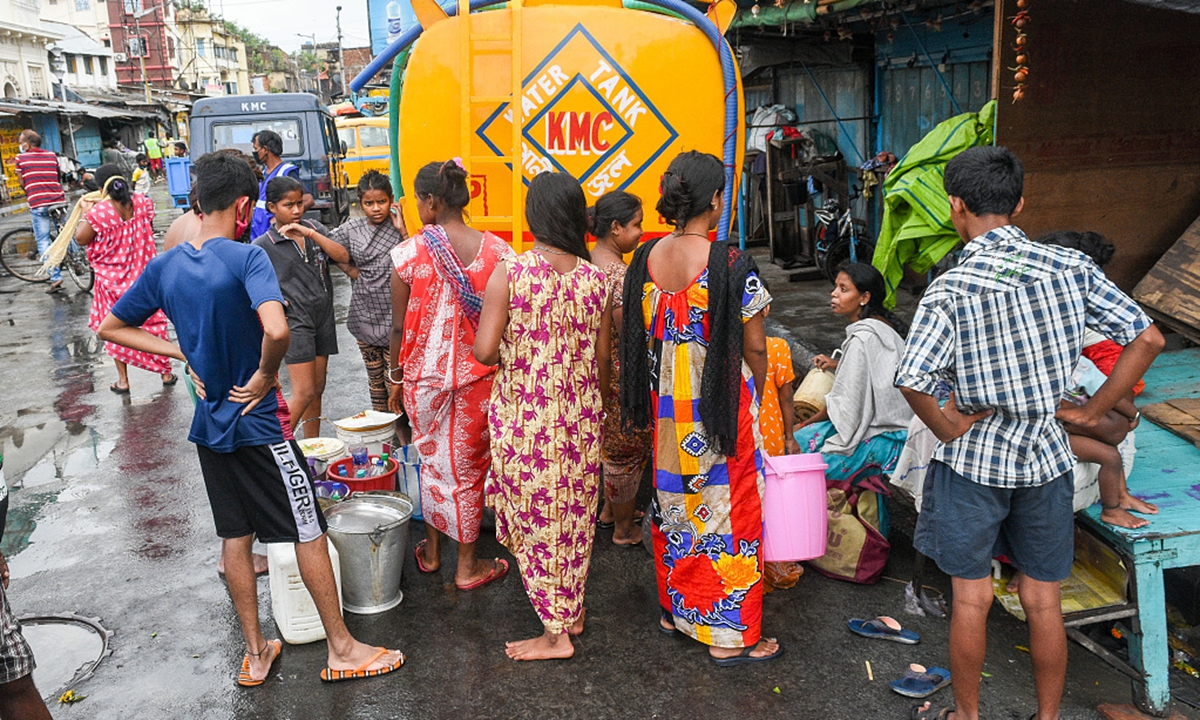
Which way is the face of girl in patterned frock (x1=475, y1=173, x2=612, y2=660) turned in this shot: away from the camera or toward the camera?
away from the camera

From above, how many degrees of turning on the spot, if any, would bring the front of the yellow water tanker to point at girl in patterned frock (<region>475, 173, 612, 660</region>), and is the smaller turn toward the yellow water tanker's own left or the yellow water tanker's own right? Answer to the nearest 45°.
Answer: approximately 180°

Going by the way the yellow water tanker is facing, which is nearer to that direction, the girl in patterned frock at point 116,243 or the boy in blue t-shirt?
the girl in patterned frock

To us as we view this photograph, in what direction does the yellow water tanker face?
facing away from the viewer

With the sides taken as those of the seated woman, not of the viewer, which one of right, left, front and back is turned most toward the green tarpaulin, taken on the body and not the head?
right

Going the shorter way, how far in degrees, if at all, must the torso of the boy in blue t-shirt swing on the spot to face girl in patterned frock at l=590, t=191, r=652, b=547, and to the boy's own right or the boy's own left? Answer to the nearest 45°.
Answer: approximately 45° to the boy's own right

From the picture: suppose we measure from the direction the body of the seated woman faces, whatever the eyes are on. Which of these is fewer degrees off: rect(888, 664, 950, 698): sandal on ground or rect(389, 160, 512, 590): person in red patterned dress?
the person in red patterned dress

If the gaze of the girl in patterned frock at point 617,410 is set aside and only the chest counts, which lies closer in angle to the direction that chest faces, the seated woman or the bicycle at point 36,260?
the seated woman

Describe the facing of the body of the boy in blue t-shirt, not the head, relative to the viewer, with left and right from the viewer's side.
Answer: facing away from the viewer and to the right of the viewer

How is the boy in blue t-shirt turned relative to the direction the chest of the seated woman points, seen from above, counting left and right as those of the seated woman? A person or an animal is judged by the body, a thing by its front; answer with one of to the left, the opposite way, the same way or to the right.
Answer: to the right

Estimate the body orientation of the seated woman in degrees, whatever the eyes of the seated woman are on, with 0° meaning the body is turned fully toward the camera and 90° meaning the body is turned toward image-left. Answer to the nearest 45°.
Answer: approximately 90°
